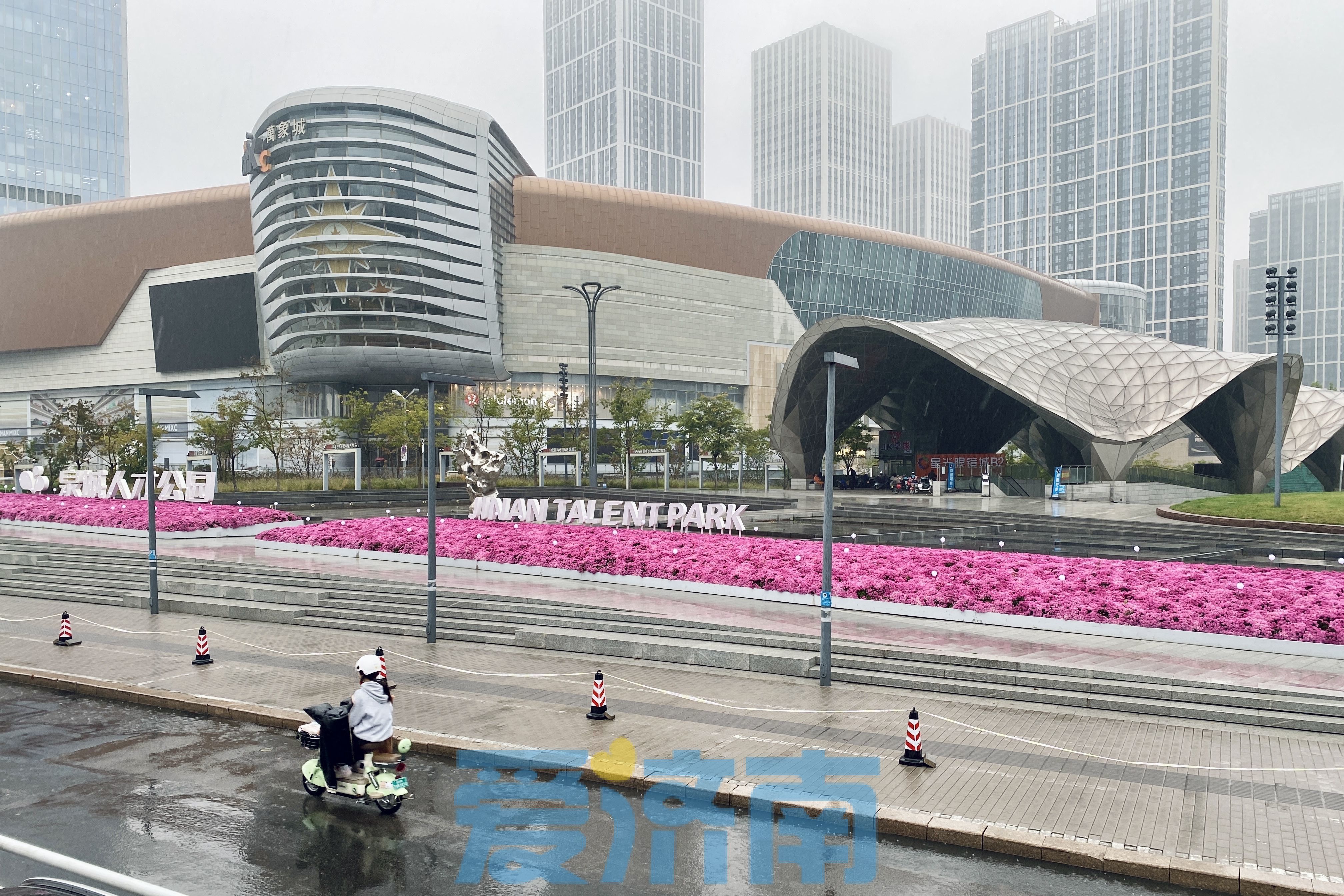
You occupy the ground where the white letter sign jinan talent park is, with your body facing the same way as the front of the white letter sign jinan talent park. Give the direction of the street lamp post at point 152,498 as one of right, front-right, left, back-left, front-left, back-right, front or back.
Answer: front-right

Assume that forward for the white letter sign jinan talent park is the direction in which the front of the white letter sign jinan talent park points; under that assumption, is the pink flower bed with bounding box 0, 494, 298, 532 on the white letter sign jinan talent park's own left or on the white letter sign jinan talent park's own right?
on the white letter sign jinan talent park's own right

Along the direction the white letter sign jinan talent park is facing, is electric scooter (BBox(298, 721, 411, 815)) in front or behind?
in front

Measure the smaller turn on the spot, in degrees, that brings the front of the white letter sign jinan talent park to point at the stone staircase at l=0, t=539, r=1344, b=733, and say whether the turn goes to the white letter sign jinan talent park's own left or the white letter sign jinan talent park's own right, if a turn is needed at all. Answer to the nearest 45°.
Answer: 0° — it already faces it

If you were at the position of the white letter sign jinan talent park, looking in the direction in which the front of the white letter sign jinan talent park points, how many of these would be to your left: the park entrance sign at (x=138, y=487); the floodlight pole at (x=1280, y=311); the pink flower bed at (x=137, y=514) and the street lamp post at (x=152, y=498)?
1

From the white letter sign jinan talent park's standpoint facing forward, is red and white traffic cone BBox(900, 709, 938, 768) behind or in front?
in front

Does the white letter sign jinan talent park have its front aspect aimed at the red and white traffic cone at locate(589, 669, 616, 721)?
yes

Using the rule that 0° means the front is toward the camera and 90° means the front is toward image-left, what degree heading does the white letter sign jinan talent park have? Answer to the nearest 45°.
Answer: approximately 0°

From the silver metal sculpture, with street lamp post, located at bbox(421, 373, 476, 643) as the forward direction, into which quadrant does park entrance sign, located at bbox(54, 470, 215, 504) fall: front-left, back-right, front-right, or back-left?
back-right

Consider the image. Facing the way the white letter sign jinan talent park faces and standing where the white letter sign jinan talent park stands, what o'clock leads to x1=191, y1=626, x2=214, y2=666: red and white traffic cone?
The red and white traffic cone is roughly at 1 o'clock from the white letter sign jinan talent park.

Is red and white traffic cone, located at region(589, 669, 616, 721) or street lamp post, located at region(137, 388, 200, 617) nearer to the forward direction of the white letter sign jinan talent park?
the red and white traffic cone

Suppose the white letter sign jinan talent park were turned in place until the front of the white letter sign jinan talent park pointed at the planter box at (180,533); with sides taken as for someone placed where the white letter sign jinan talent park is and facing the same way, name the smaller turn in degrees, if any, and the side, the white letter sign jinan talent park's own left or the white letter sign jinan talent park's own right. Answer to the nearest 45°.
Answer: approximately 90° to the white letter sign jinan talent park's own right

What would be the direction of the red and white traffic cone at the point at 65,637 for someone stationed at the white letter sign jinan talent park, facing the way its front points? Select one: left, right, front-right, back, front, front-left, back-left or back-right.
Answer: front-right

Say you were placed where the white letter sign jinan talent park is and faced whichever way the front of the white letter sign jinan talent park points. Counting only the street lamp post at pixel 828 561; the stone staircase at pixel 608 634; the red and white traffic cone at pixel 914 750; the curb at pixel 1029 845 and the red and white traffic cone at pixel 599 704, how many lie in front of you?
5
